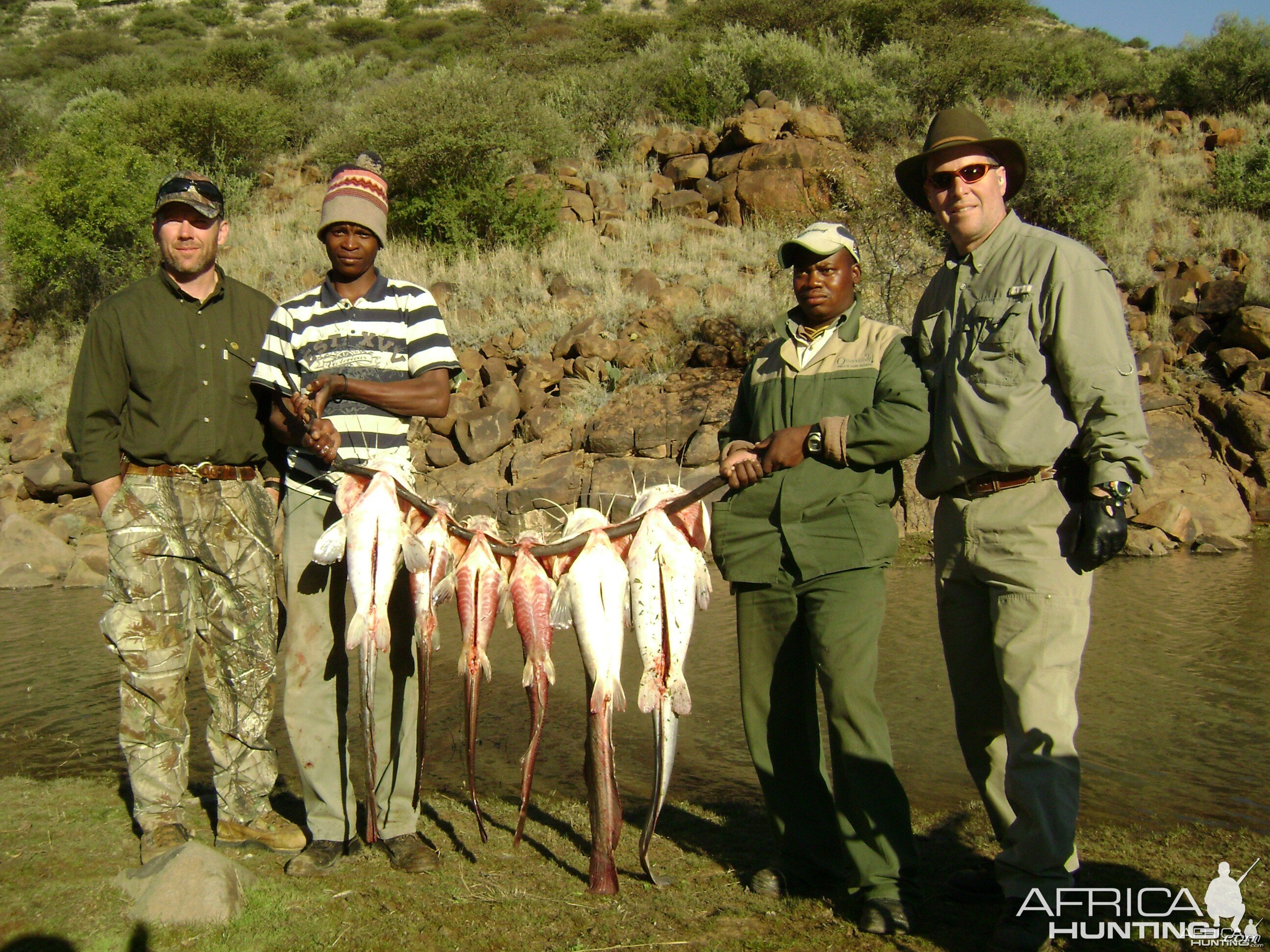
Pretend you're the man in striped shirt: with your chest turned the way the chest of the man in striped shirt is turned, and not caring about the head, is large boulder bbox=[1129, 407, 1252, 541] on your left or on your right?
on your left

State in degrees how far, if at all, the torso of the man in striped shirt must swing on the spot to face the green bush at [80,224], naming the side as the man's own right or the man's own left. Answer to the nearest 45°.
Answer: approximately 180°

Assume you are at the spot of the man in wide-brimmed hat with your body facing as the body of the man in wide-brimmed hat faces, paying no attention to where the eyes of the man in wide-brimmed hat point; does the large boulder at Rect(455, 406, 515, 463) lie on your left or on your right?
on your right

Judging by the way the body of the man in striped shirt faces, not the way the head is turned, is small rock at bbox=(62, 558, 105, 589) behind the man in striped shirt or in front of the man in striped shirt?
behind

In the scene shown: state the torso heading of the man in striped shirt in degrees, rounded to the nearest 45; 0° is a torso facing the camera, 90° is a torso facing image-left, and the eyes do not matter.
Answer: approximately 0°

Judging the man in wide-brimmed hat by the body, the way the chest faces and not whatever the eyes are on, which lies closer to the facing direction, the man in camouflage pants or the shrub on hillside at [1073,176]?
the man in camouflage pants

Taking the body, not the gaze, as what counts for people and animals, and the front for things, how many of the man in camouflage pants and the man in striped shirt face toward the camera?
2
